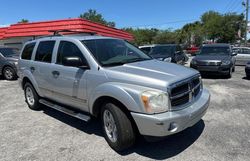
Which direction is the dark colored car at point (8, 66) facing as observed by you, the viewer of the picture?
facing the viewer and to the right of the viewer

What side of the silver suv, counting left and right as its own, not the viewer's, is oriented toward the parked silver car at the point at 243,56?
left

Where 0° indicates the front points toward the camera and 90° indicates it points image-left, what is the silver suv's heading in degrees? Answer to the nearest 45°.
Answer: approximately 315°

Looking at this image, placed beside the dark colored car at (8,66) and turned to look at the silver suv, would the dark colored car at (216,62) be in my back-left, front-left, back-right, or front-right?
front-left

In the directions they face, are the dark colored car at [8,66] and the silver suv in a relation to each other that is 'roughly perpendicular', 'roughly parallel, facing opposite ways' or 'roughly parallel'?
roughly parallel

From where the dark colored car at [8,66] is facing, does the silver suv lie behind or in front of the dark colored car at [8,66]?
in front

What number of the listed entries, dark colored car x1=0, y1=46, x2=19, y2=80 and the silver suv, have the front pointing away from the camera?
0

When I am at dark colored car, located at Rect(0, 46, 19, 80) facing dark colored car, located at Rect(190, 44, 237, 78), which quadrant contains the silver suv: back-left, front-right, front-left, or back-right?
front-right

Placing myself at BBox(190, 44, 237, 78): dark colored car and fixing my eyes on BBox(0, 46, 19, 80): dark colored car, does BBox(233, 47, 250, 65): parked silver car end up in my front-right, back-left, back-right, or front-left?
back-right

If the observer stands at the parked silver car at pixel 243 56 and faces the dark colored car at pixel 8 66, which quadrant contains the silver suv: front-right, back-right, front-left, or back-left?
front-left

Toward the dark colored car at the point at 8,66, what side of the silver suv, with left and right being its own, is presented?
back
